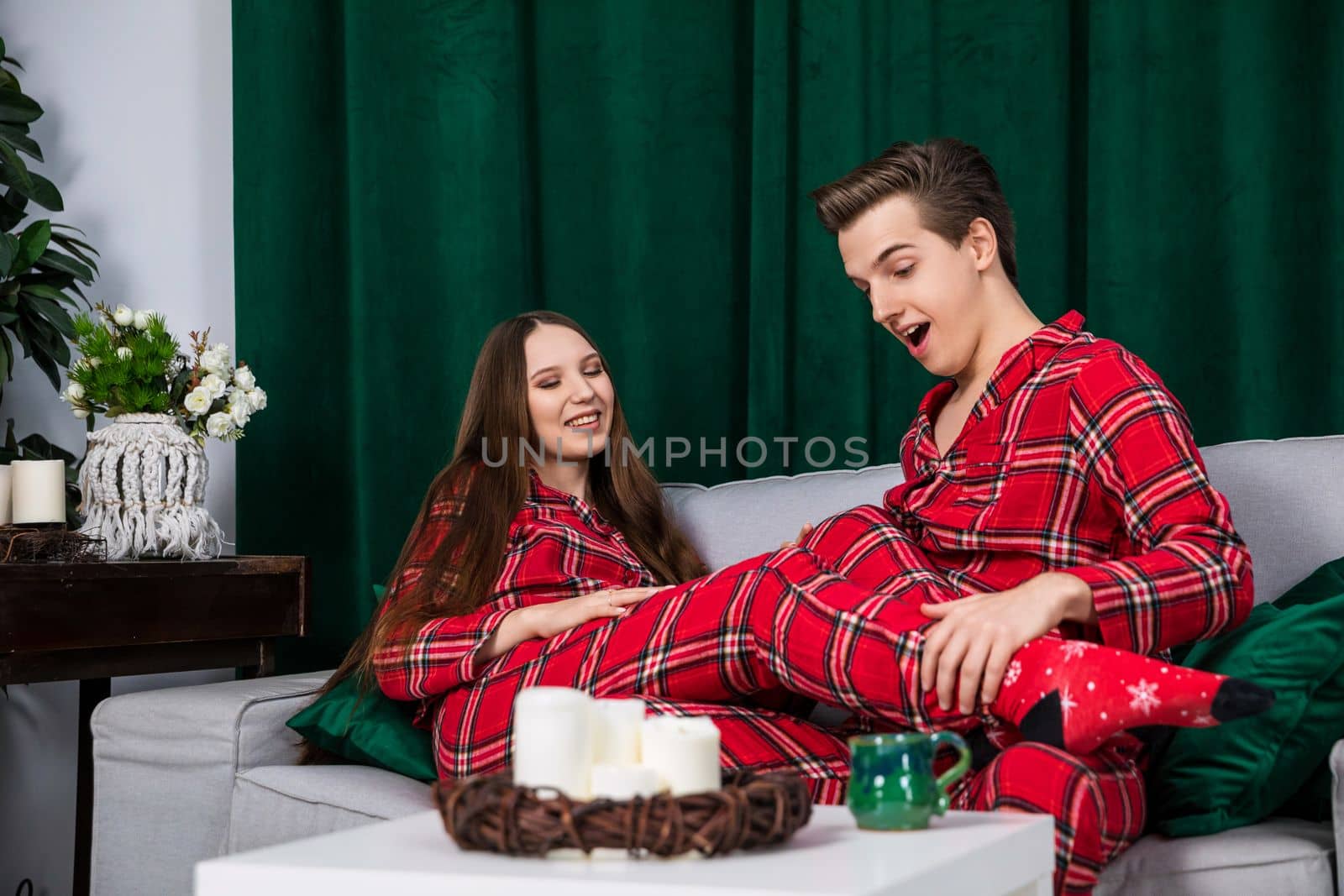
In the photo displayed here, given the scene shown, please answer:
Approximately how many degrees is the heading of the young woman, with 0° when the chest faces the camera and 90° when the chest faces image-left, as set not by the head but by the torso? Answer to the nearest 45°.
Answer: approximately 315°

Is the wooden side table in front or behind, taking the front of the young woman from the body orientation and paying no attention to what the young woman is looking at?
behind

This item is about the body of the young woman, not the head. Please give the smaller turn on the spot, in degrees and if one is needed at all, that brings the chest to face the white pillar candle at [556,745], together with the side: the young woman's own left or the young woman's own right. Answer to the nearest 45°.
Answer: approximately 45° to the young woman's own right

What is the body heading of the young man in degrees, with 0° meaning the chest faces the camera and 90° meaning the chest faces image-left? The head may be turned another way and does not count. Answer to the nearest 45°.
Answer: approximately 45°

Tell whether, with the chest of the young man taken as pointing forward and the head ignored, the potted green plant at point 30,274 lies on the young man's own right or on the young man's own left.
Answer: on the young man's own right

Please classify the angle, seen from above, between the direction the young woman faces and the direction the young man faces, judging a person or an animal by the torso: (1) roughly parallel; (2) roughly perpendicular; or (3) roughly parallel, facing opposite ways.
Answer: roughly perpendicular

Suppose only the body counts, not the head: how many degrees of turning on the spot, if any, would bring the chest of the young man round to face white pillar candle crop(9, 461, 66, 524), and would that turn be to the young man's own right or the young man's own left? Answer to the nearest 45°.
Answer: approximately 45° to the young man's own right

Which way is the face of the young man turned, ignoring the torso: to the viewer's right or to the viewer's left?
to the viewer's left
